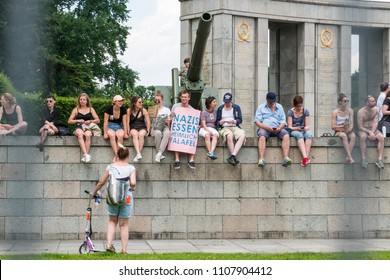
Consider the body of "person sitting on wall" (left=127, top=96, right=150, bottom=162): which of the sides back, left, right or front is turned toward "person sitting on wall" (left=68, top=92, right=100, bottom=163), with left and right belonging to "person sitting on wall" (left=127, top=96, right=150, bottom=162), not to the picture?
right

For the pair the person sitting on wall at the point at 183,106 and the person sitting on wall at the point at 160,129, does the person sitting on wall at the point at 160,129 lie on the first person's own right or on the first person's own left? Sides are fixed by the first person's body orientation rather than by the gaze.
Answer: on the first person's own right

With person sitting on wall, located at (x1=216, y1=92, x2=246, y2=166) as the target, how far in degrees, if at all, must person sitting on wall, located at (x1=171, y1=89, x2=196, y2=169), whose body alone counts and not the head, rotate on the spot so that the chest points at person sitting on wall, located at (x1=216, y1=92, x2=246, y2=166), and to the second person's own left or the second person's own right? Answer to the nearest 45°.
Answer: approximately 90° to the second person's own left

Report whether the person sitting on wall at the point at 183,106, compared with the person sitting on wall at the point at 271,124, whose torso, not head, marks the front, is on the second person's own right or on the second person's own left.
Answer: on the second person's own right

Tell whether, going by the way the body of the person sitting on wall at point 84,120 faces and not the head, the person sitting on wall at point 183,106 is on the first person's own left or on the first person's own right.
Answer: on the first person's own left

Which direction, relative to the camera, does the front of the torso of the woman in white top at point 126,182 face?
away from the camera

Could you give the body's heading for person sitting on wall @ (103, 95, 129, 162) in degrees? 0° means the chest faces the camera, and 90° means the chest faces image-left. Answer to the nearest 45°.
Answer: approximately 0°

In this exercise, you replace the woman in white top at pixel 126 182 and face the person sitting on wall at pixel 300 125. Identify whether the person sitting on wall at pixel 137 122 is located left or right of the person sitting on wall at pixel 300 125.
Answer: left
